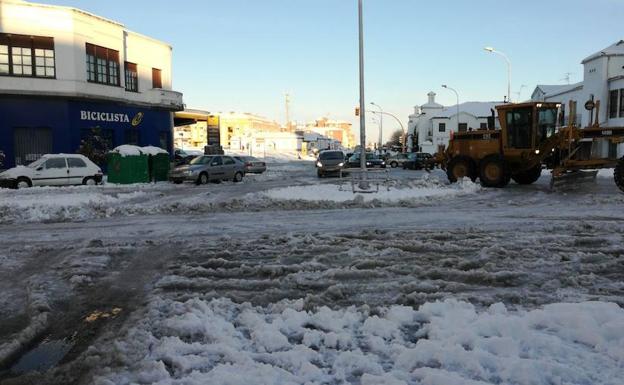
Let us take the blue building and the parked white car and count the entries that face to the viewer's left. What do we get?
1

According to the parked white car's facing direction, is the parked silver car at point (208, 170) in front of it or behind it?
behind

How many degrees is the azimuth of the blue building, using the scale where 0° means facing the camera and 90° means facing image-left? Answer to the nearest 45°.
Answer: approximately 315°

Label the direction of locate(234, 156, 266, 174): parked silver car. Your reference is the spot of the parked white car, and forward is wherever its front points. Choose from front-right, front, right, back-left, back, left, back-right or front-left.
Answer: back-right

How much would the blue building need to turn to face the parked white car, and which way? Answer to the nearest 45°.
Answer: approximately 45° to its right

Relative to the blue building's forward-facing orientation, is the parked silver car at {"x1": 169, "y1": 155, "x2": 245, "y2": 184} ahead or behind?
ahead

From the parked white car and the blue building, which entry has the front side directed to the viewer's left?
the parked white car

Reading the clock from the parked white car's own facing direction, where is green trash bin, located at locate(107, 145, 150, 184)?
The green trash bin is roughly at 5 o'clock from the parked white car.

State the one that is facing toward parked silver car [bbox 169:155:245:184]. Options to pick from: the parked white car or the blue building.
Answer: the blue building

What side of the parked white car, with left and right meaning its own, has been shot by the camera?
left

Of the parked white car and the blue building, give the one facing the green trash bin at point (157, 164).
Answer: the blue building
